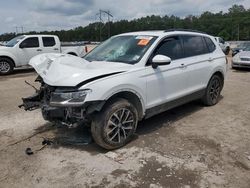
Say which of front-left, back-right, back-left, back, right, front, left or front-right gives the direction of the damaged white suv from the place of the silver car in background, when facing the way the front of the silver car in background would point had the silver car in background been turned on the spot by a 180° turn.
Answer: back-right

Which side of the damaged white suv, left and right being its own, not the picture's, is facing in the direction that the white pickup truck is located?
right

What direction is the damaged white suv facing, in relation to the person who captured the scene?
facing the viewer and to the left of the viewer

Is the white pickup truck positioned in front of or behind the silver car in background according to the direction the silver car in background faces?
in front
